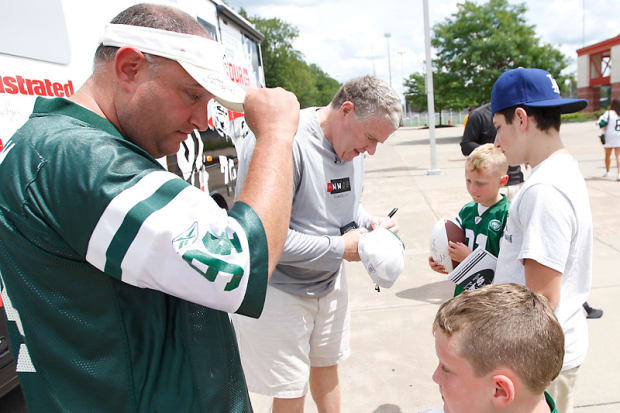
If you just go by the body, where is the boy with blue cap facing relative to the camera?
to the viewer's left

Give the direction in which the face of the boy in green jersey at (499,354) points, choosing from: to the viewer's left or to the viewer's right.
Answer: to the viewer's left

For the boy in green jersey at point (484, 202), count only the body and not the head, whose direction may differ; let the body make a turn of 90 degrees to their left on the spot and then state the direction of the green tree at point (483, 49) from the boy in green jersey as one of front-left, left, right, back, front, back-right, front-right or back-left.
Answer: back-left

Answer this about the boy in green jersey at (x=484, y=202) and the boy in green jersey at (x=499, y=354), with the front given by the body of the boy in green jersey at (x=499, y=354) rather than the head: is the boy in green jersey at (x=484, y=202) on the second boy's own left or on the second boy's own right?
on the second boy's own right

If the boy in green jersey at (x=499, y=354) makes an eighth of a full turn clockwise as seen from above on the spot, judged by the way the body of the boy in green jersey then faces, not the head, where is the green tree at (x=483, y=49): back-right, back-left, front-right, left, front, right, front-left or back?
front-right

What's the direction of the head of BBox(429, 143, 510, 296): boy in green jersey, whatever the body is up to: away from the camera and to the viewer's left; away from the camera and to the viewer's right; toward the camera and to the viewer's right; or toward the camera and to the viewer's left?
toward the camera and to the viewer's left

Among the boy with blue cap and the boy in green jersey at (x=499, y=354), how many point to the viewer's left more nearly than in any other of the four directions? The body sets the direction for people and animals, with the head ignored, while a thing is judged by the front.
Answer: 2

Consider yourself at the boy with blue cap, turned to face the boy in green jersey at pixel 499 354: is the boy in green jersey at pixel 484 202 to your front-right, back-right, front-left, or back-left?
back-right

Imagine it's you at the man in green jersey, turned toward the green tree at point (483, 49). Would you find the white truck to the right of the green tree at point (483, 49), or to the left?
left

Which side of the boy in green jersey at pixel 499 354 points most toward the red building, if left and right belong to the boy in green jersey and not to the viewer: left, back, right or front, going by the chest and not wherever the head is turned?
right

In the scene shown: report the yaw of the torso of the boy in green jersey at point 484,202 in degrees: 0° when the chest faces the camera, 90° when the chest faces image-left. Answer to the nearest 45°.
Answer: approximately 45°

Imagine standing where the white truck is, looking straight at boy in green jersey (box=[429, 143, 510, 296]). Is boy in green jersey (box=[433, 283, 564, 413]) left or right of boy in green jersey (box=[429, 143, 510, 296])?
right

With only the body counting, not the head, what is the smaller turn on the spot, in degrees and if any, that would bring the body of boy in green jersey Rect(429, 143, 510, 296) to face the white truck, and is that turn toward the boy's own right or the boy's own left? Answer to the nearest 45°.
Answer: approximately 45° to the boy's own right

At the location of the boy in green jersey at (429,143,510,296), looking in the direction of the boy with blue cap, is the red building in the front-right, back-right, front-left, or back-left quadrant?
back-left

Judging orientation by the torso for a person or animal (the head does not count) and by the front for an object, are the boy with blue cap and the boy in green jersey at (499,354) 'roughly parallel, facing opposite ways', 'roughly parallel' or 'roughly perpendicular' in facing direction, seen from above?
roughly parallel

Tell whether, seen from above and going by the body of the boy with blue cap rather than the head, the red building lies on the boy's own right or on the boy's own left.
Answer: on the boy's own right

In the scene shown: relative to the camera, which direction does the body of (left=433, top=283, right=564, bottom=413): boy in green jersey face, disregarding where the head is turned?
to the viewer's left

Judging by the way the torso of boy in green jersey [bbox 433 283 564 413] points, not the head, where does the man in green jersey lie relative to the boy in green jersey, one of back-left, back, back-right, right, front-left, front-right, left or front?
front-left
